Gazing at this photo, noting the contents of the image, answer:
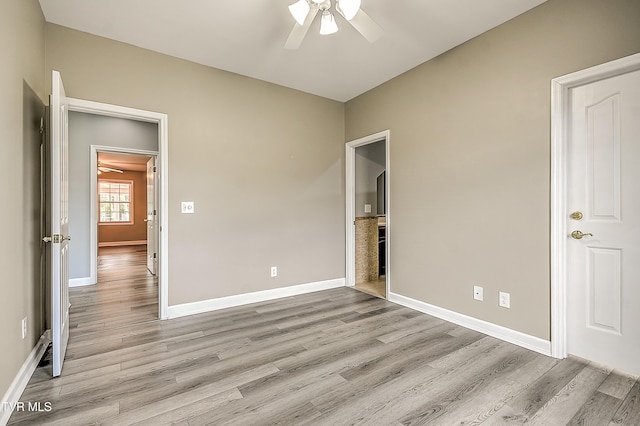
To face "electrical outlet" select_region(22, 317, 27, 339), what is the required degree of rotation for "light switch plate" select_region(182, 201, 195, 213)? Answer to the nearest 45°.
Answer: approximately 45° to its right

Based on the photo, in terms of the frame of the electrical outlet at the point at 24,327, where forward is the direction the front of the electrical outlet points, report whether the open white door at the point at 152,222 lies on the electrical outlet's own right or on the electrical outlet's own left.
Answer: on the electrical outlet's own left

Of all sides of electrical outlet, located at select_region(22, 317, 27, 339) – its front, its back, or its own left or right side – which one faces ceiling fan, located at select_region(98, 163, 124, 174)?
left

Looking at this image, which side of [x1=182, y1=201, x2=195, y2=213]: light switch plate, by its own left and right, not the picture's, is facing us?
front

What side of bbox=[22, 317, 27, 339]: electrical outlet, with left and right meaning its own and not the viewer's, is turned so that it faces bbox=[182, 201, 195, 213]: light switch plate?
front

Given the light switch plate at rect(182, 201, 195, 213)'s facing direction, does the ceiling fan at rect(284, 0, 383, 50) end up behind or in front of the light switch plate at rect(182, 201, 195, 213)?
in front

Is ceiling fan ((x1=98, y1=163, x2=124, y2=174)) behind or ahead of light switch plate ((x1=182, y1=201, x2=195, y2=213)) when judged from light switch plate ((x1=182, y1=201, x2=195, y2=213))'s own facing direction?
behind

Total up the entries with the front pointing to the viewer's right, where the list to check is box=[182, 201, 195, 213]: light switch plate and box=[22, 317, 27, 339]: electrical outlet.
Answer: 1

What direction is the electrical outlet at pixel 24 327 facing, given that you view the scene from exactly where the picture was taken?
facing to the right of the viewer

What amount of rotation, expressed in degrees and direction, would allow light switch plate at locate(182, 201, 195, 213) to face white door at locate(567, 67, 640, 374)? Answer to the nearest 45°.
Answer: approximately 45° to its left

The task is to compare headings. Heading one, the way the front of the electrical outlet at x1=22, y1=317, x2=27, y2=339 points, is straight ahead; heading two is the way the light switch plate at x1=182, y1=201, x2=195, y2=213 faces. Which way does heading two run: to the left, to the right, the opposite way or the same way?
to the right

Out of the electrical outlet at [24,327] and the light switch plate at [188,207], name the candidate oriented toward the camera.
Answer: the light switch plate

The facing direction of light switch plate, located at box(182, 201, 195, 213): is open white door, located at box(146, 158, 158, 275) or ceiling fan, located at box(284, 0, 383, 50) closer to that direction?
the ceiling fan
